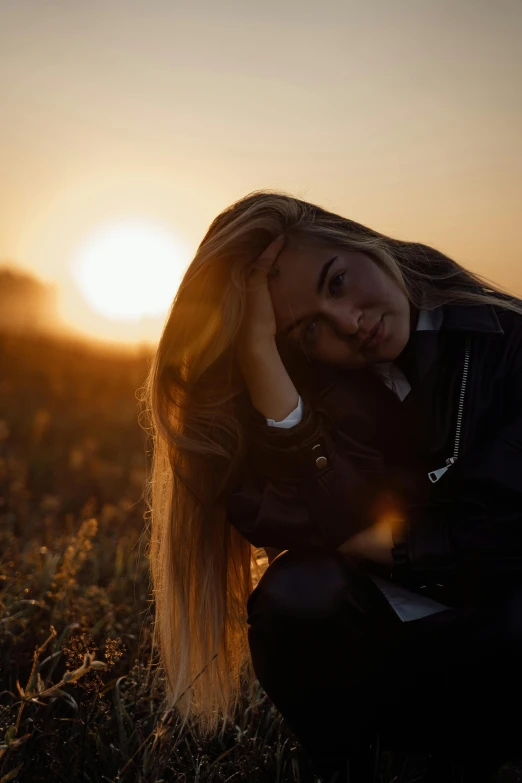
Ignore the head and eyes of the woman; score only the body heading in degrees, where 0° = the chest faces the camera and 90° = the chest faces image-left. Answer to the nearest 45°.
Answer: approximately 45°
